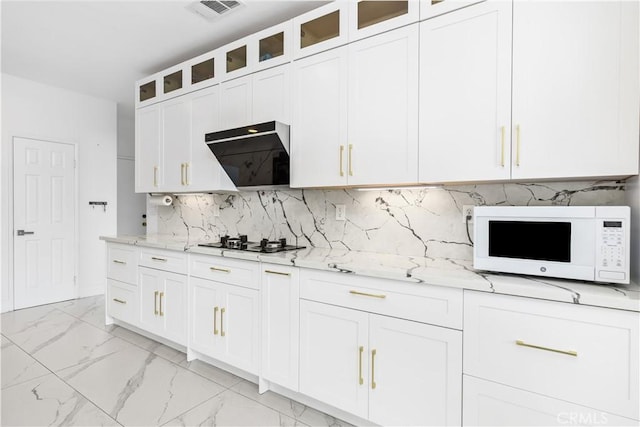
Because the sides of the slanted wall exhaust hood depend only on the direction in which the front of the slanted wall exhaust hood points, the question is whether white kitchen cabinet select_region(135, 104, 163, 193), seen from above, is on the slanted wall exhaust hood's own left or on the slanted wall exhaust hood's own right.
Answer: on the slanted wall exhaust hood's own right

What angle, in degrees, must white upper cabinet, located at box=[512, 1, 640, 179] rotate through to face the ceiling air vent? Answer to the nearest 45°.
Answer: approximately 90° to its right

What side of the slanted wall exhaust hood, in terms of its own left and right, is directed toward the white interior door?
right

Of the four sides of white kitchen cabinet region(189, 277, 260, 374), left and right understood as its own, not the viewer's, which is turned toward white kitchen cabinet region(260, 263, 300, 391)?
left

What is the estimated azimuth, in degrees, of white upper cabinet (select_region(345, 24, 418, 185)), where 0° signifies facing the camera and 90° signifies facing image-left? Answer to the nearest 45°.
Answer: approximately 45°

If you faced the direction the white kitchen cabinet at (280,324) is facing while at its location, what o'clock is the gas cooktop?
The gas cooktop is roughly at 4 o'clock from the white kitchen cabinet.

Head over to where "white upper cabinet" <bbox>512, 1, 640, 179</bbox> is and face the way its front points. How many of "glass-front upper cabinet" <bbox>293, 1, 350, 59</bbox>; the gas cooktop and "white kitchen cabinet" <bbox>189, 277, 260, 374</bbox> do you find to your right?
3

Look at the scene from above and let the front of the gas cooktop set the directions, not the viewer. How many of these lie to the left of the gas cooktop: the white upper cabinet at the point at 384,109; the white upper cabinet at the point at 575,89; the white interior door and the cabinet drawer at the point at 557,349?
3

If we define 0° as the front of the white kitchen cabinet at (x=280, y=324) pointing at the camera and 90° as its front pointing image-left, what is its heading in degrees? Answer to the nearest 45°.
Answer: approximately 45°

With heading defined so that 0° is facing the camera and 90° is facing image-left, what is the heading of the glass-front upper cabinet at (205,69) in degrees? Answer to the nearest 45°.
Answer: approximately 45°
